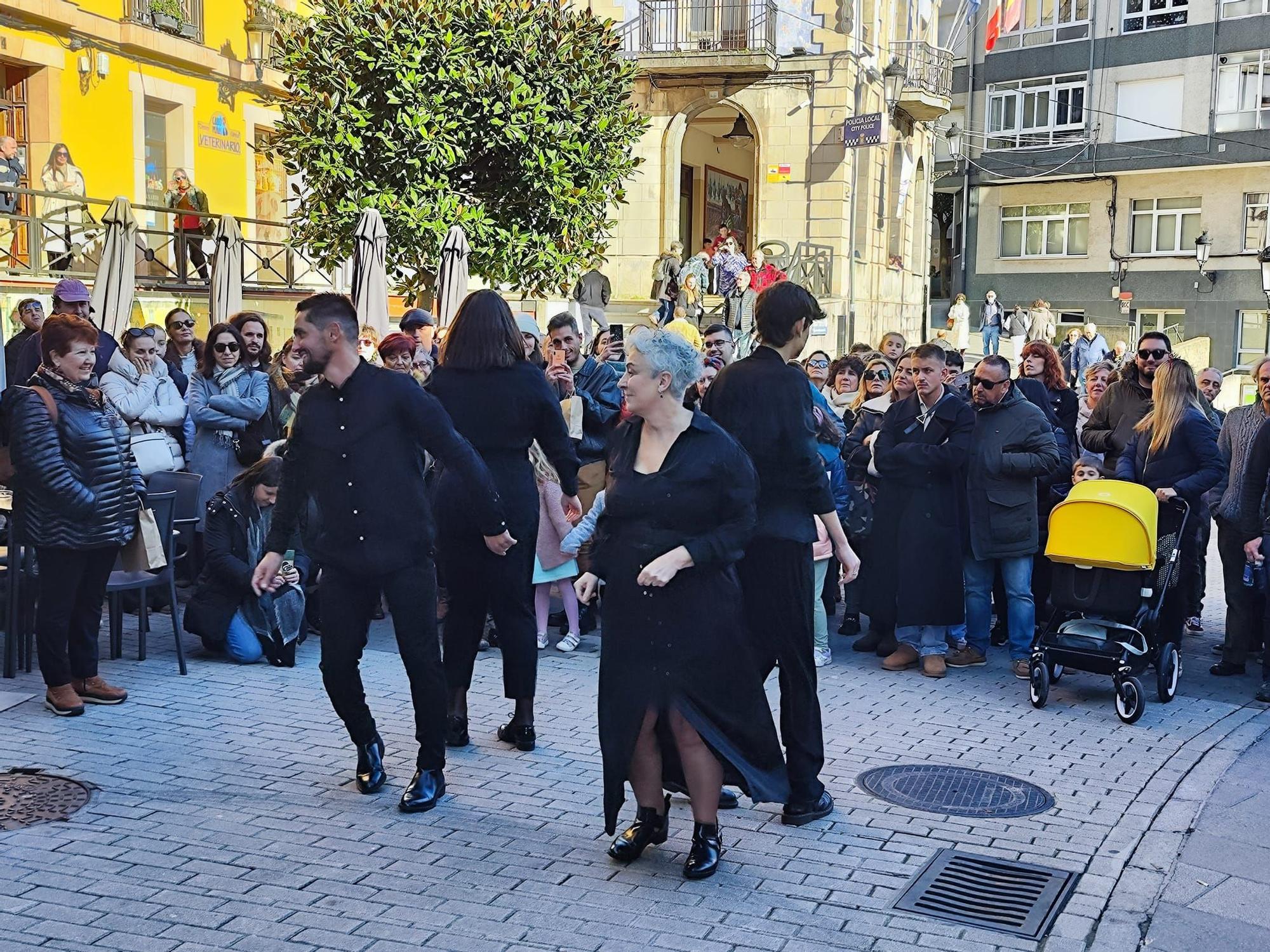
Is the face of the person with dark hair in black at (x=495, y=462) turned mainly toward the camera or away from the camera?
away from the camera

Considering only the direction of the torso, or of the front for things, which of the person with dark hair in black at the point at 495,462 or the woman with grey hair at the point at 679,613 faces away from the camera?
the person with dark hair in black

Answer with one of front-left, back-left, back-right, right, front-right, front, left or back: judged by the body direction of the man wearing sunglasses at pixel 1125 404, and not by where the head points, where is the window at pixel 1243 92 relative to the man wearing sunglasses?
back

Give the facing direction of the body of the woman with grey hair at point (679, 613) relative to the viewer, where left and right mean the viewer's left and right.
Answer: facing the viewer and to the left of the viewer

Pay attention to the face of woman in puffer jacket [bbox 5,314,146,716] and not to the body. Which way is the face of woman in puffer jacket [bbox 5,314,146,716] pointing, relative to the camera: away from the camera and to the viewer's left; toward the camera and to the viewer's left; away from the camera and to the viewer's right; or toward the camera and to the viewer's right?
toward the camera and to the viewer's right

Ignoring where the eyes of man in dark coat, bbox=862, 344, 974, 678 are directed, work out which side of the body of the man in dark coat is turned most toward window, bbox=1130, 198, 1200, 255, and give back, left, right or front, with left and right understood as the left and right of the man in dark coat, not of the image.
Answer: back

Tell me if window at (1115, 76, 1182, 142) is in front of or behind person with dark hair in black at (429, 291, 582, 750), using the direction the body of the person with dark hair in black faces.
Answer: in front

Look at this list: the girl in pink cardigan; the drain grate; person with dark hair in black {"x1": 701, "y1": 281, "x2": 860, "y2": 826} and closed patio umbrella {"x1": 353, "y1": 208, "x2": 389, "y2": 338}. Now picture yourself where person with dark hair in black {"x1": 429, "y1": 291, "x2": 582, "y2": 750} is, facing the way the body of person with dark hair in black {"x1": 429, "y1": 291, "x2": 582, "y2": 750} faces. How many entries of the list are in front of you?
2

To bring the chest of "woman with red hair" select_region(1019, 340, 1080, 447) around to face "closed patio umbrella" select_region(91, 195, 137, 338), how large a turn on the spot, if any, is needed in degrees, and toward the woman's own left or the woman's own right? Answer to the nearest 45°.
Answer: approximately 45° to the woman's own right

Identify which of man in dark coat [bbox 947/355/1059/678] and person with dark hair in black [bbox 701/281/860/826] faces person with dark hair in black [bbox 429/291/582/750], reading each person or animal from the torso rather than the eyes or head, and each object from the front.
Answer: the man in dark coat

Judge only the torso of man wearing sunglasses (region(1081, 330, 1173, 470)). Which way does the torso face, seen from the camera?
toward the camera

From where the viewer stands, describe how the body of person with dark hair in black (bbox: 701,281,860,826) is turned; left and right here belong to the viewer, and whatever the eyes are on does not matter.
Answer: facing away from the viewer and to the right of the viewer

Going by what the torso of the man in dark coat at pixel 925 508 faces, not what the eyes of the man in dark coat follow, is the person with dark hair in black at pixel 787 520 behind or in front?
in front

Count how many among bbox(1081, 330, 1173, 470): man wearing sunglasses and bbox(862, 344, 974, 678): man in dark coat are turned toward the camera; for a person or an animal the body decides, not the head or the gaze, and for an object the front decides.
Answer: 2

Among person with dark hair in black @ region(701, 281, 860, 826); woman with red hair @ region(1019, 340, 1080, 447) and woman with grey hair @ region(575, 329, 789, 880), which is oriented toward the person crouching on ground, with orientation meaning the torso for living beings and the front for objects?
the woman with red hair

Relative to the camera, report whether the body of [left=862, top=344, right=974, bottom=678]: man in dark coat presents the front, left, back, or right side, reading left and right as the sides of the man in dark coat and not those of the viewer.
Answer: front

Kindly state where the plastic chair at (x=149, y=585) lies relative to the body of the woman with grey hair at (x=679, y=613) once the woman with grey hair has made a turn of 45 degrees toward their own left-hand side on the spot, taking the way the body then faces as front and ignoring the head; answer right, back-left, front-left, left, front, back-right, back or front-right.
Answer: back-right

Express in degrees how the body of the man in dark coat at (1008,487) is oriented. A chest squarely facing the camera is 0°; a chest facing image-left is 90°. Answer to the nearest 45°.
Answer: approximately 45°

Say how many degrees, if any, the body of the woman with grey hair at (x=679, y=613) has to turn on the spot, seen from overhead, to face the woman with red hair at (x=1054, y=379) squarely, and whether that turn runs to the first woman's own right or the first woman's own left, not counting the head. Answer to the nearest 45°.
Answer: approximately 180°

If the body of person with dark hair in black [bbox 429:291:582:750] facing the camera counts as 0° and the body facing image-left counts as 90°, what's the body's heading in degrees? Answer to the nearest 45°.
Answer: approximately 180°

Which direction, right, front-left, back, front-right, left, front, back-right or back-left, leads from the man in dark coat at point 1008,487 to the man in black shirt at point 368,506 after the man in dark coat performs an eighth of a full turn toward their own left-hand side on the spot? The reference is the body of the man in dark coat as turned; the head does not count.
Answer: front-right
